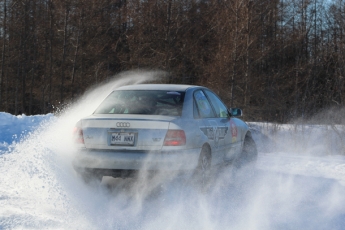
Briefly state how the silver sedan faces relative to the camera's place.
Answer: facing away from the viewer and to the right of the viewer
